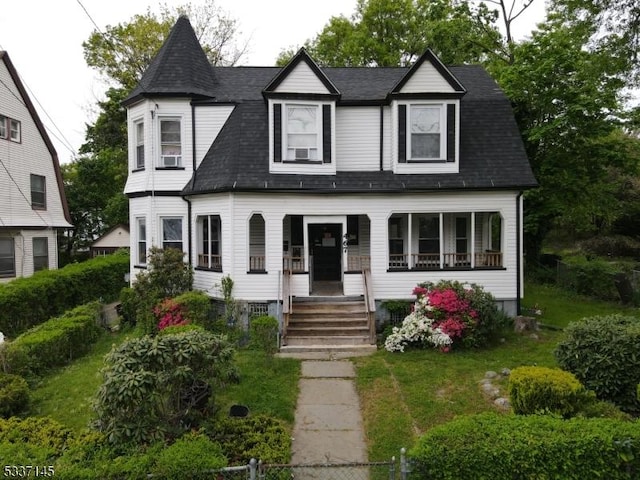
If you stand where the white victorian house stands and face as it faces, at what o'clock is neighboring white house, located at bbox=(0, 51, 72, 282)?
The neighboring white house is roughly at 4 o'clock from the white victorian house.

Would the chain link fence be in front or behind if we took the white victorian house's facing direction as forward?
in front

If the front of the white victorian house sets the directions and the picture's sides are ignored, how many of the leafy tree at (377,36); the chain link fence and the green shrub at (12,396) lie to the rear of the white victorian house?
1

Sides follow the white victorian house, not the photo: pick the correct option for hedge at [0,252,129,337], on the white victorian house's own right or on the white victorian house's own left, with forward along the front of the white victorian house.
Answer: on the white victorian house's own right

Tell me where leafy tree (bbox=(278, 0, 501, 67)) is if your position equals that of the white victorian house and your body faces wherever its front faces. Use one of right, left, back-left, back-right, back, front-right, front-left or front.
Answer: back

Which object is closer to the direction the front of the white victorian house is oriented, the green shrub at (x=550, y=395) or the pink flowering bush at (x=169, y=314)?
the green shrub

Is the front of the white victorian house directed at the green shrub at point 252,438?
yes

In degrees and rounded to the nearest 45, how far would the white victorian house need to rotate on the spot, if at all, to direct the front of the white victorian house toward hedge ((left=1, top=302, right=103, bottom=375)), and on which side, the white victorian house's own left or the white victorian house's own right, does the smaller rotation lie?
approximately 45° to the white victorian house's own right

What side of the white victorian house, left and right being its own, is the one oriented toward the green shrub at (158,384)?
front

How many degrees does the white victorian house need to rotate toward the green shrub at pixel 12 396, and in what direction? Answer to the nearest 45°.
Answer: approximately 45° to its right

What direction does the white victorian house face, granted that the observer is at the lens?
facing the viewer

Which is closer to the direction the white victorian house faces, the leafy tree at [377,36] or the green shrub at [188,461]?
the green shrub

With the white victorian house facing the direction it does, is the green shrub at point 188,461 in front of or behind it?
in front
